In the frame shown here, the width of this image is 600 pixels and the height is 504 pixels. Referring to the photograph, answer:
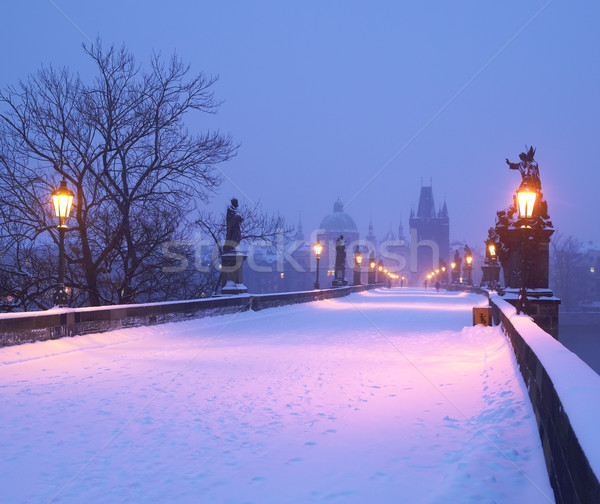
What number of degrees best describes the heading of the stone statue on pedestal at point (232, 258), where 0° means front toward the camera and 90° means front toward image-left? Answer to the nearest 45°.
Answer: approximately 270°

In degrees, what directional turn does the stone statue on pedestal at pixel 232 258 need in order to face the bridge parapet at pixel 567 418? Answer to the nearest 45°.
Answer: approximately 90° to its right

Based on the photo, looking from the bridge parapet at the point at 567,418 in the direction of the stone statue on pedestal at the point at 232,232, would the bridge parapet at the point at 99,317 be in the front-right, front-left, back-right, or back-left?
front-left

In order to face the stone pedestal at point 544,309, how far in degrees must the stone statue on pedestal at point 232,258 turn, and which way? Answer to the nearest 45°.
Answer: approximately 45° to its right

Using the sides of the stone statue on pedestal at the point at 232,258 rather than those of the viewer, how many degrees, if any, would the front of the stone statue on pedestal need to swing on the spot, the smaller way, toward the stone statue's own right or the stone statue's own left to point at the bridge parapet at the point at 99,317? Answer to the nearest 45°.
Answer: approximately 90° to the stone statue's own right
